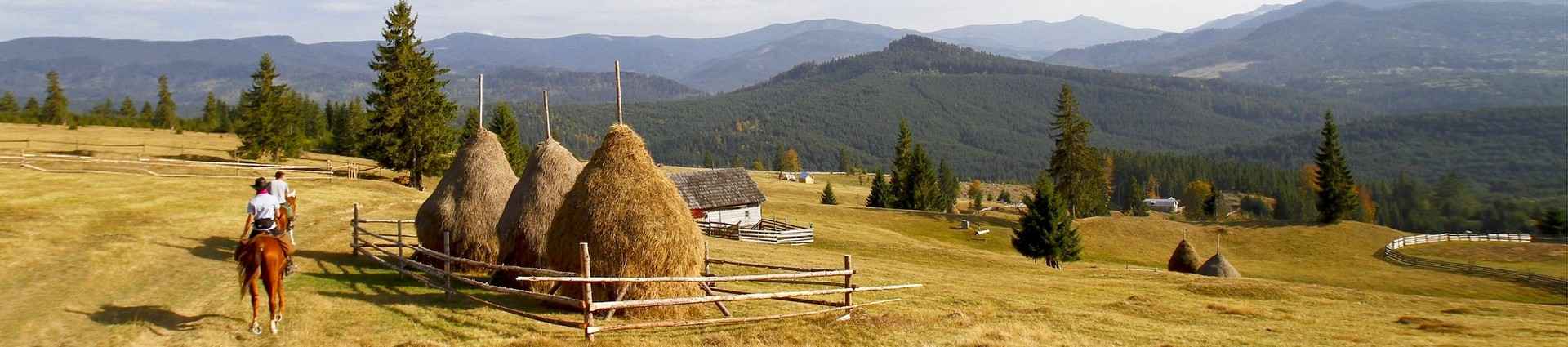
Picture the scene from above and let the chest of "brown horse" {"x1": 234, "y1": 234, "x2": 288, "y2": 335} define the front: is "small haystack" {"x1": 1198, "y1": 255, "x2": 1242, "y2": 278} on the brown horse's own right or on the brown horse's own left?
on the brown horse's own right

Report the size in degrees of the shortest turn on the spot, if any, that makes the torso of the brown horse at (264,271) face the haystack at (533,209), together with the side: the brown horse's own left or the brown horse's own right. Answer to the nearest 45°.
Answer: approximately 45° to the brown horse's own right

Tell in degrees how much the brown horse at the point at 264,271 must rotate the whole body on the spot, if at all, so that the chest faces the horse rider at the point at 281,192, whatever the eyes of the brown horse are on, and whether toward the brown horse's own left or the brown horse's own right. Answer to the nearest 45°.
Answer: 0° — it already faces them

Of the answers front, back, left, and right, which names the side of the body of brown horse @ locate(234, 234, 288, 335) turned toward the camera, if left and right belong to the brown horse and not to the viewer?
back

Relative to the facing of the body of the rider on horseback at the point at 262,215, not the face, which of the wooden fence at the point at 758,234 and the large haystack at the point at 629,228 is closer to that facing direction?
the wooden fence

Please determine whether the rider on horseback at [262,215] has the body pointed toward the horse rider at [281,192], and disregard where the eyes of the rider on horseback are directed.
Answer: yes

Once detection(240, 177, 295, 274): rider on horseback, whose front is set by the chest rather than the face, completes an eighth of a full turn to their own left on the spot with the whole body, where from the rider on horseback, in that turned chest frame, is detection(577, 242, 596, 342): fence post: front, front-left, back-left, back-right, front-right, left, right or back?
back

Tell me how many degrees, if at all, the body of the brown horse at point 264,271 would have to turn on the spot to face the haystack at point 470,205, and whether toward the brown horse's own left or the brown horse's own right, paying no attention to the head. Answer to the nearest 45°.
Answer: approximately 45° to the brown horse's own right

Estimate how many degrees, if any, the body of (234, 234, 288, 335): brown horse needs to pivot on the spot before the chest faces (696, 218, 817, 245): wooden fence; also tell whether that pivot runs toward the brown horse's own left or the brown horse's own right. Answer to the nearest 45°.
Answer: approximately 45° to the brown horse's own right

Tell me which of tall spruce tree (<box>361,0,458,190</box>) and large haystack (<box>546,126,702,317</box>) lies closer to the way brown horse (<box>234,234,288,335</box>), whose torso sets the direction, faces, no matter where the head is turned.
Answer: the tall spruce tree

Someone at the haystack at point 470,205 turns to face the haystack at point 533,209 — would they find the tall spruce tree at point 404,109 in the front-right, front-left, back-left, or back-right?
back-left

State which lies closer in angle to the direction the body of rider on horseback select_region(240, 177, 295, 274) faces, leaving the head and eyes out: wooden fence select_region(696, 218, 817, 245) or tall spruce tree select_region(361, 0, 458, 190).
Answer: the tall spruce tree

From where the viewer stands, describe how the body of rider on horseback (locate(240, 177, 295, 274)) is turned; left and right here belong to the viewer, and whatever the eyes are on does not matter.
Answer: facing away from the viewer

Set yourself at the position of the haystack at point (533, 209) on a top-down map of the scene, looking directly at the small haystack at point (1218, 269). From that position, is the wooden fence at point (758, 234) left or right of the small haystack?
left
